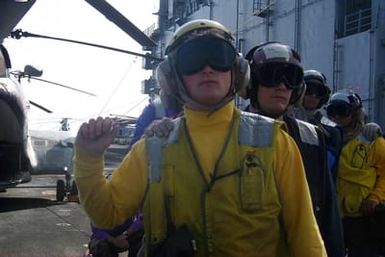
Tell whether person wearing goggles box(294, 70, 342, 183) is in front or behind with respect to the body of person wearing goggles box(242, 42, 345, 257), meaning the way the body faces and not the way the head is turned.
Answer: behind

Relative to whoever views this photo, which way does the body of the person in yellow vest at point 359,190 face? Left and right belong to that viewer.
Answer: facing the viewer and to the left of the viewer

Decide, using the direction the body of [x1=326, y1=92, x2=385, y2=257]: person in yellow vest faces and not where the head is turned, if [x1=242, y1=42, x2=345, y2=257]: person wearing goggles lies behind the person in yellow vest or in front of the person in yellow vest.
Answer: in front

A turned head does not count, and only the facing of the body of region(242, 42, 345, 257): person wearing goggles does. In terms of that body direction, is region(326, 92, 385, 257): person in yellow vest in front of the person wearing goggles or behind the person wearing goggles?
behind

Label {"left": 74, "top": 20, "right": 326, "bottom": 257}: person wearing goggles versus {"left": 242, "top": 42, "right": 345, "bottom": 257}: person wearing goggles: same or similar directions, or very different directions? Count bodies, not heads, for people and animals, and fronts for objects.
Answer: same or similar directions

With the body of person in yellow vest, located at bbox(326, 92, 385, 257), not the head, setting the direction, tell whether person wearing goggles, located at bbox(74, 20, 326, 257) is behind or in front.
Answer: in front

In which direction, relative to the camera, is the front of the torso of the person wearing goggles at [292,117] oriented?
toward the camera

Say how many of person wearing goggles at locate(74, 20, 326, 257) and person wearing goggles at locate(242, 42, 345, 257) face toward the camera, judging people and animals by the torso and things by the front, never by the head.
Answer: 2

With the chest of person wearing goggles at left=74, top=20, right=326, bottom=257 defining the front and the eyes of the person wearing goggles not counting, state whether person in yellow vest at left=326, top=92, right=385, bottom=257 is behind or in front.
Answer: behind

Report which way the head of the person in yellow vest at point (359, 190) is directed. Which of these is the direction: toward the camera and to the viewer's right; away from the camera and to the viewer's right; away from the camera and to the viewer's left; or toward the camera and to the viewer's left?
toward the camera and to the viewer's left

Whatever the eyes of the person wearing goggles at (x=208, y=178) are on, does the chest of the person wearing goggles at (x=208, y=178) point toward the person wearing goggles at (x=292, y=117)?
no

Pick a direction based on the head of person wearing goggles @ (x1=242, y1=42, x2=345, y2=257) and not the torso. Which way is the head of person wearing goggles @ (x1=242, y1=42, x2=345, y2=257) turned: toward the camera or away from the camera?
toward the camera
